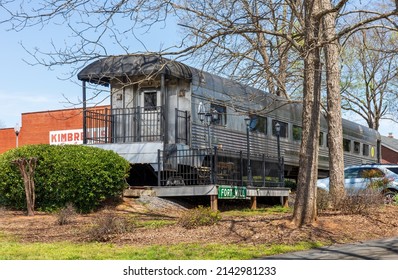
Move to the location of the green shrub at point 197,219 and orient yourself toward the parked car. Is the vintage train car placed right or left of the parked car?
left

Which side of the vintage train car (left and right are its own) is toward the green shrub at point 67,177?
back

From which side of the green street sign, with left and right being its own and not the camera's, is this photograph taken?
front

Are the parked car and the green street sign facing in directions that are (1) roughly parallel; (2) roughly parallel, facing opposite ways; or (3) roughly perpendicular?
roughly perpendicular

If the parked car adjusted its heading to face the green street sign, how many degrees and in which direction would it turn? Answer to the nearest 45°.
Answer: approximately 45° to its left

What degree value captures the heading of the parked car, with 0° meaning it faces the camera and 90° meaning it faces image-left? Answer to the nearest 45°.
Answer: approximately 90°

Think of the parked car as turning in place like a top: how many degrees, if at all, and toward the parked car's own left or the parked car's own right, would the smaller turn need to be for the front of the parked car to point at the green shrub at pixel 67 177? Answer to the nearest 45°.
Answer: approximately 45° to the parked car's own left

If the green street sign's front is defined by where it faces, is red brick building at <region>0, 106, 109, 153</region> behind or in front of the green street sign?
behind

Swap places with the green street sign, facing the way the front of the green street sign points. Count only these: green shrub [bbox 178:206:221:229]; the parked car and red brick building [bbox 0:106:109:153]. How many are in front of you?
1

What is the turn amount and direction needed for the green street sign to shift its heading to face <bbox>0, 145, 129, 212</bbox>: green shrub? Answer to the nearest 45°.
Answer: approximately 90° to its right
